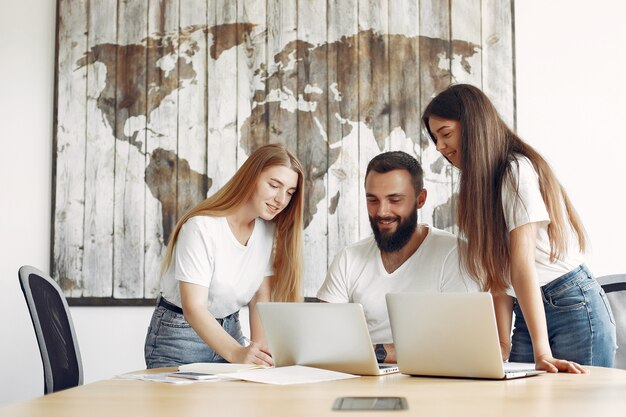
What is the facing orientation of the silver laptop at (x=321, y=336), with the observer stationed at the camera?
facing away from the viewer and to the right of the viewer

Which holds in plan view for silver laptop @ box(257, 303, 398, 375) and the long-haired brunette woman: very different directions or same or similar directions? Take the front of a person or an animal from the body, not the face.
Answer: very different directions

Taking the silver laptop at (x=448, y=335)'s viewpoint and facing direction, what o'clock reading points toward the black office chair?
The black office chair is roughly at 8 o'clock from the silver laptop.

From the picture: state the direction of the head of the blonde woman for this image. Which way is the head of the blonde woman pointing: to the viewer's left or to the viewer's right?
to the viewer's right

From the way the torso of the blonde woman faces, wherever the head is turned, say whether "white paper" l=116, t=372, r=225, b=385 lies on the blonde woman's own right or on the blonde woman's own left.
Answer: on the blonde woman's own right

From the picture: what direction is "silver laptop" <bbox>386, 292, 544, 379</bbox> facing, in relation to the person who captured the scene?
facing away from the viewer and to the right of the viewer

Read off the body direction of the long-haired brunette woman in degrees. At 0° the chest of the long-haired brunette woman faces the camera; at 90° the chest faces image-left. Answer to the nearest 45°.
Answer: approximately 45°
